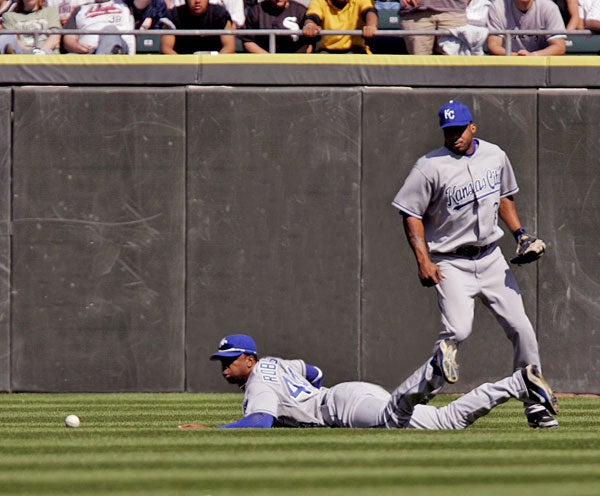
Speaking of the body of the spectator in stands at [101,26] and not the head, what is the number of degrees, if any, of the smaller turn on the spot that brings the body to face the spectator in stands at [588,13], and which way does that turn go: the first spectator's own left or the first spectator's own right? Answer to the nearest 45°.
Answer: approximately 90° to the first spectator's own left

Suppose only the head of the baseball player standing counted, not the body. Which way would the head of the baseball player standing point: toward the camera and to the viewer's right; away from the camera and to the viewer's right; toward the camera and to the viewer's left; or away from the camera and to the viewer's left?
toward the camera and to the viewer's left

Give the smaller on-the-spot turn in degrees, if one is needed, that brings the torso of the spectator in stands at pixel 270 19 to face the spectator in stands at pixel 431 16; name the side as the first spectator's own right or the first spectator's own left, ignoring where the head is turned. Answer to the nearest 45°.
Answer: approximately 90° to the first spectator's own left

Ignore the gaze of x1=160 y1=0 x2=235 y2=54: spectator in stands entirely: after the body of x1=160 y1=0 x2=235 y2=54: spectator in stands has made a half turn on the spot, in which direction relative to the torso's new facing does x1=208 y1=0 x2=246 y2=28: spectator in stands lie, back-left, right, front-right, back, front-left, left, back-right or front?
front-right

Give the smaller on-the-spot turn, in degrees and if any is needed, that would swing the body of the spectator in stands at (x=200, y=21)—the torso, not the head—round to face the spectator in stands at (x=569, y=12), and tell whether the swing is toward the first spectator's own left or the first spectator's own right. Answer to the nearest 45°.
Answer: approximately 90° to the first spectator's own left

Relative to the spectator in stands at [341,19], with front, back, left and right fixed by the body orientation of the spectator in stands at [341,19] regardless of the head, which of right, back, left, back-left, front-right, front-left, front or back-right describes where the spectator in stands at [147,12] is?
right

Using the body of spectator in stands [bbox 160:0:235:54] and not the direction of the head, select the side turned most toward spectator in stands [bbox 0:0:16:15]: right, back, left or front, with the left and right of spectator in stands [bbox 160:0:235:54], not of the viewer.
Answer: right

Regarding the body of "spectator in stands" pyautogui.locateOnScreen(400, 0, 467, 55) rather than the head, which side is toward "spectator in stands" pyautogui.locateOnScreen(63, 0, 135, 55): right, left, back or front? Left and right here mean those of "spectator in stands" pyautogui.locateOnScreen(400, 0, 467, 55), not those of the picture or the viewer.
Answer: right

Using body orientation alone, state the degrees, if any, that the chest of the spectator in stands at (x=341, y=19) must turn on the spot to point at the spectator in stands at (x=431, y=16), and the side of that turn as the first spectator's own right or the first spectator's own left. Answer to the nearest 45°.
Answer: approximately 90° to the first spectator's own left

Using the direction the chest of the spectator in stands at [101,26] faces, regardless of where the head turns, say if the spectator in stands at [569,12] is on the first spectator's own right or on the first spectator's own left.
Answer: on the first spectator's own left

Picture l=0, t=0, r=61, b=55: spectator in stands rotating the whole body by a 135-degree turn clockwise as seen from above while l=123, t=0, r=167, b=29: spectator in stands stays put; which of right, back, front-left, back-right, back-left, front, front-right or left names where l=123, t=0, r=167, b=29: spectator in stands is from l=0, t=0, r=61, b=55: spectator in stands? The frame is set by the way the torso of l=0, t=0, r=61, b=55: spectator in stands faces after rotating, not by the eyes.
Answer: back-right

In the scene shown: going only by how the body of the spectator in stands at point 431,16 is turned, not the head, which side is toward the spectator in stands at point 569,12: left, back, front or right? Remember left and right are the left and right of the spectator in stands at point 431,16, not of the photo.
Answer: left
